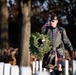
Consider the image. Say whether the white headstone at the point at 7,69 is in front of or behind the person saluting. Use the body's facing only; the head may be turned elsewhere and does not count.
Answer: in front

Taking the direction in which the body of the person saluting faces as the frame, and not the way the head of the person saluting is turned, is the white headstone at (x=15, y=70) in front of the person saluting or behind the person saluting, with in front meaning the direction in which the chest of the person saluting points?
in front

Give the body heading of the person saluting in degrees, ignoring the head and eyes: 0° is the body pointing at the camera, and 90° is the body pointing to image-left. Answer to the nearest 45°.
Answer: approximately 45°
